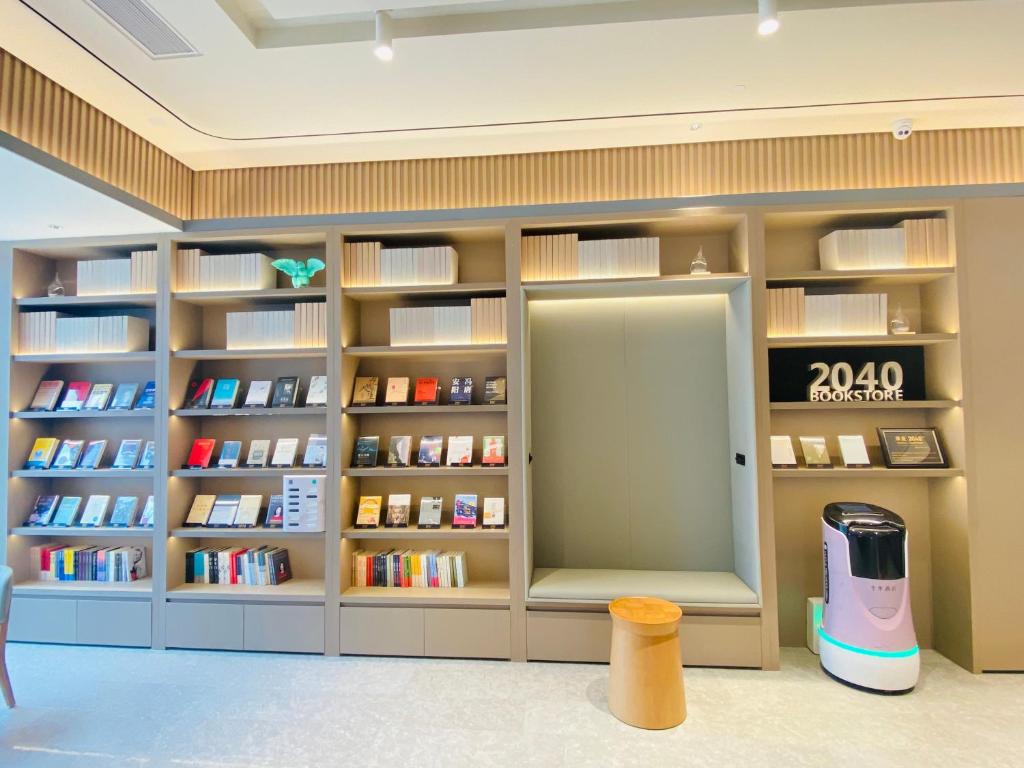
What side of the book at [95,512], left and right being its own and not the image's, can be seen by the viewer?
front

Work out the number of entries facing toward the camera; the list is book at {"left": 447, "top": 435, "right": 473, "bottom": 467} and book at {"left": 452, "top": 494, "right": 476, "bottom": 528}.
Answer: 2

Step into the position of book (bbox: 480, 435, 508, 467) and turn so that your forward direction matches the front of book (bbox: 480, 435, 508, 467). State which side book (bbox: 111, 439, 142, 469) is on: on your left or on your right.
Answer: on your right

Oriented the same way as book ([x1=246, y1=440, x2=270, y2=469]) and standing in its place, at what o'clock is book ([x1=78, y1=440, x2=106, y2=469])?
book ([x1=78, y1=440, x2=106, y2=469]) is roughly at 4 o'clock from book ([x1=246, y1=440, x2=270, y2=469]).

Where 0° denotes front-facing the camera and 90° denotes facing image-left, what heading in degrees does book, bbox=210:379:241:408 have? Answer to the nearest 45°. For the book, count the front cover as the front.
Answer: approximately 0°

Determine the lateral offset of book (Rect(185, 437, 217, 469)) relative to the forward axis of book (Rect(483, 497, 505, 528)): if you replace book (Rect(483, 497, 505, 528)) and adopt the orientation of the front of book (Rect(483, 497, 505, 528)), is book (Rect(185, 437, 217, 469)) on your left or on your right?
on your right

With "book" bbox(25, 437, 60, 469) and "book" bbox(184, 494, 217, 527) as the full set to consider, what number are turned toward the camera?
2

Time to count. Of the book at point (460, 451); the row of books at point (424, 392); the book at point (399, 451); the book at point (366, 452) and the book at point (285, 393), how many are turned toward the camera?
5

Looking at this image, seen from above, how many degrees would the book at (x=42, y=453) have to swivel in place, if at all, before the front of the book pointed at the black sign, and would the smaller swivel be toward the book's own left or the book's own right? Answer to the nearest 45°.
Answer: approximately 45° to the book's own left

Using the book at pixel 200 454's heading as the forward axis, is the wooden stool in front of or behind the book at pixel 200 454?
in front

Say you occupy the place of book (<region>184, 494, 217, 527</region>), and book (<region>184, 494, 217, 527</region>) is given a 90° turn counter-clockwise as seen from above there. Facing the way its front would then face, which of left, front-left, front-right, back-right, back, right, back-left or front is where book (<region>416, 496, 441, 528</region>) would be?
front-right

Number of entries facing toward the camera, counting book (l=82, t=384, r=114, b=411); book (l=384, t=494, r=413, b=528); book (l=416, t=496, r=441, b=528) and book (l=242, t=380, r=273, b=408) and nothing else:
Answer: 4

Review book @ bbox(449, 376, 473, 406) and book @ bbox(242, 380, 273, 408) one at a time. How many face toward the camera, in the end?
2

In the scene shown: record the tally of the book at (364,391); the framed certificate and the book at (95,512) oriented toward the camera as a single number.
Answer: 3

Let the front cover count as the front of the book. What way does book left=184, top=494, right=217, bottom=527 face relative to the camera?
toward the camera

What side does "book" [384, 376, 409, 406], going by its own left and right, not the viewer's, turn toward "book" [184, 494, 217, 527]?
right

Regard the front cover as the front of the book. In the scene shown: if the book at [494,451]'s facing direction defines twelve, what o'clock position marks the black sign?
The black sign is roughly at 9 o'clock from the book.

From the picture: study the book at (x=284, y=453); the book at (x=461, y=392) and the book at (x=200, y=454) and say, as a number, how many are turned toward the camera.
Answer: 3
